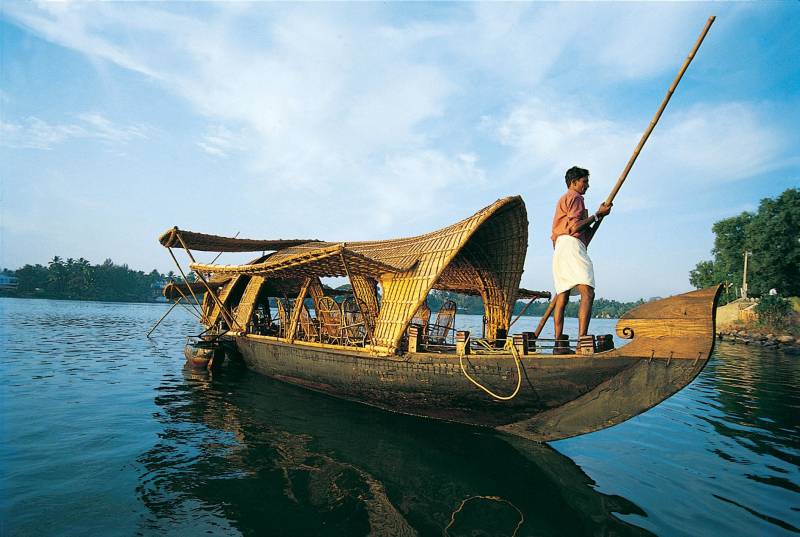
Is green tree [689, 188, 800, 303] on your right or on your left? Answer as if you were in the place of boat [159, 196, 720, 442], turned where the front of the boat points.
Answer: on your left

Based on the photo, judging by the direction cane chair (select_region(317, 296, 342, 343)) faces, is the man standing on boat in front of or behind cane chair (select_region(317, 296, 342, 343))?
in front

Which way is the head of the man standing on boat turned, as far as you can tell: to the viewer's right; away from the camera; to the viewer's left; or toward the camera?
to the viewer's right

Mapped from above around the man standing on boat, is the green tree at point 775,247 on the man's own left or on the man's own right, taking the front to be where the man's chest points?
on the man's own left

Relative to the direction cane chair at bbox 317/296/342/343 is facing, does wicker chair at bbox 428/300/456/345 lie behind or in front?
in front

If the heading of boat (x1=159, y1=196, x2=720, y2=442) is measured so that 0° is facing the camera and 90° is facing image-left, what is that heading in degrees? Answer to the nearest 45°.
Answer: approximately 315°

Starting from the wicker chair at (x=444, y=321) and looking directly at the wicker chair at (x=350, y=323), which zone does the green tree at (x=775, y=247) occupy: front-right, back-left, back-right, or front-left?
back-right

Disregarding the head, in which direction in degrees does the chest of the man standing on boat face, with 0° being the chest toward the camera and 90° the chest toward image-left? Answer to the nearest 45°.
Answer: approximately 270°

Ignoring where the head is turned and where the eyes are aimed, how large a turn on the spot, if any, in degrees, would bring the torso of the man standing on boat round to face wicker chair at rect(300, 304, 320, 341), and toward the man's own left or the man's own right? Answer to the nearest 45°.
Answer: approximately 135° to the man's own left
